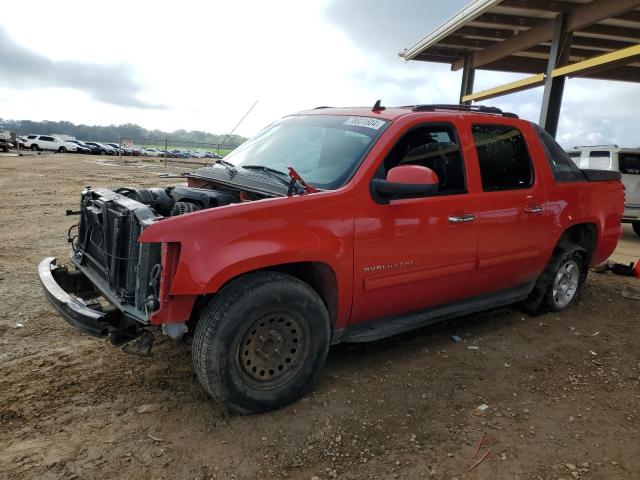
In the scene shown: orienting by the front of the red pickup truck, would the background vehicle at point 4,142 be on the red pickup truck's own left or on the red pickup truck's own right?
on the red pickup truck's own right

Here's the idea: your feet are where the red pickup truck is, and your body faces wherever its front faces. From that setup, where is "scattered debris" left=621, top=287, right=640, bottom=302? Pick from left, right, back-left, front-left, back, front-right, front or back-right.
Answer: back

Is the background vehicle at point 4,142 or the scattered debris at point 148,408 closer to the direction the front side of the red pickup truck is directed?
the scattered debris

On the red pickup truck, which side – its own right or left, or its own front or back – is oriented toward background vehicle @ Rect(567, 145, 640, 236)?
back

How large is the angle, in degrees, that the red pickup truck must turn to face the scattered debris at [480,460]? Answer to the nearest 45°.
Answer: approximately 90° to its left

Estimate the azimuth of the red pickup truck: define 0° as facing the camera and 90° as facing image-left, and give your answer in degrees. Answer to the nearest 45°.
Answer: approximately 45°
